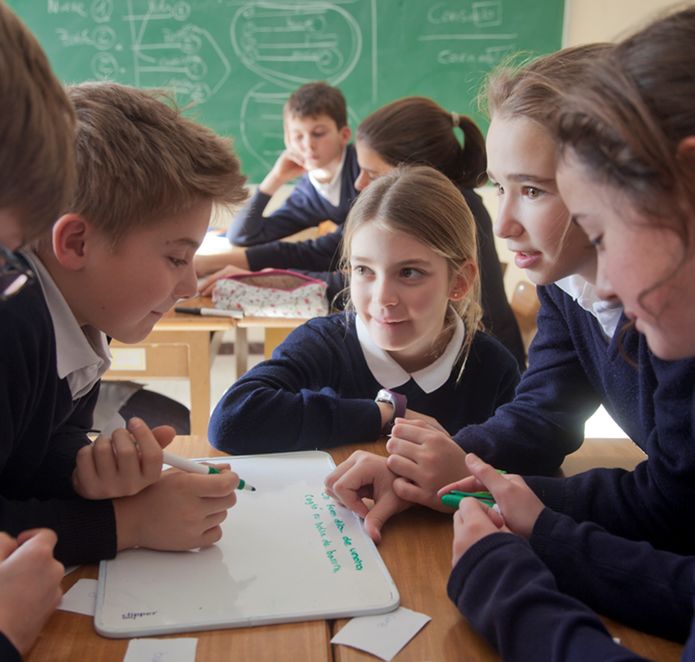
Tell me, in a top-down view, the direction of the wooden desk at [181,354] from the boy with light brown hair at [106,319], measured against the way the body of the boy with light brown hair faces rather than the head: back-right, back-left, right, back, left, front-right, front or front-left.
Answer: left

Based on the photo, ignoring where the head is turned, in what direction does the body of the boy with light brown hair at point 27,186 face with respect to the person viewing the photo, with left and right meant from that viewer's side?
facing to the right of the viewer

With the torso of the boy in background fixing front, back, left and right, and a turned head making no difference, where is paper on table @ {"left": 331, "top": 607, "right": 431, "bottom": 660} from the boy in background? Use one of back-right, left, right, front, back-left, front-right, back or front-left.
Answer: front-left

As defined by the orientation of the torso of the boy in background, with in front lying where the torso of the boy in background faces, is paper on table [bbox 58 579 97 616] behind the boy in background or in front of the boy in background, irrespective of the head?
in front

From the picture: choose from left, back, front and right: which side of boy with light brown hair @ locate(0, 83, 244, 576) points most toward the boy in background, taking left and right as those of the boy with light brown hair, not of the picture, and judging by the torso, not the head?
left

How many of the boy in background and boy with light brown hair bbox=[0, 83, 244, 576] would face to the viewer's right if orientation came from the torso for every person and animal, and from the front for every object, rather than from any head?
1

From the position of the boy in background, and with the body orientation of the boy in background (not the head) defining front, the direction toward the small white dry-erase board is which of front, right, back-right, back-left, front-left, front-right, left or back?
front-left

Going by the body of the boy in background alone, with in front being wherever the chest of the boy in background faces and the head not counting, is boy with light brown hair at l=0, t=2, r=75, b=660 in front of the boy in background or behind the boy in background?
in front

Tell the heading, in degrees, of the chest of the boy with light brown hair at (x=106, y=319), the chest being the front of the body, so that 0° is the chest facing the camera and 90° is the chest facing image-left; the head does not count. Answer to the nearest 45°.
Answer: approximately 270°
